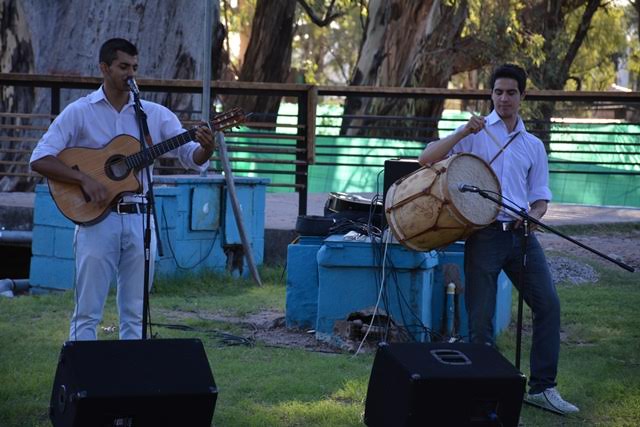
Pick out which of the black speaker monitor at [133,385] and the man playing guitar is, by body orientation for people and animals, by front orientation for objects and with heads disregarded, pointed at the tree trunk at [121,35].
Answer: the black speaker monitor

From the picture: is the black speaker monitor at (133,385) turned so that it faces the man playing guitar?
yes

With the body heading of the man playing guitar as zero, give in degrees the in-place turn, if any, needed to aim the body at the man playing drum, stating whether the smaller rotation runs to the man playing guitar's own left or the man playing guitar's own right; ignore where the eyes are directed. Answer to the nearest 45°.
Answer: approximately 45° to the man playing guitar's own left

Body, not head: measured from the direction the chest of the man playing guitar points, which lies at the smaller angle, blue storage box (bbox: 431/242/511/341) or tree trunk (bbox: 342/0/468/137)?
the blue storage box

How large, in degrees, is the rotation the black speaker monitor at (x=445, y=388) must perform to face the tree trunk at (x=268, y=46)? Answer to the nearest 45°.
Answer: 0° — it already faces it

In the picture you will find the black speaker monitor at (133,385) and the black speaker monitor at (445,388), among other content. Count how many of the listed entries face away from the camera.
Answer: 2

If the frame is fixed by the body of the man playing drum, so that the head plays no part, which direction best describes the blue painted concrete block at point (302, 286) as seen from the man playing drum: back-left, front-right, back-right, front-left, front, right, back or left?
back-right

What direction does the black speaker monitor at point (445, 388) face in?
away from the camera

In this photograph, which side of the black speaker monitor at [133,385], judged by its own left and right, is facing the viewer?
back

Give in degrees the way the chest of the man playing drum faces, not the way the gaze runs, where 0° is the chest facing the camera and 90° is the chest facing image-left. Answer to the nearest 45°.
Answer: approximately 0°

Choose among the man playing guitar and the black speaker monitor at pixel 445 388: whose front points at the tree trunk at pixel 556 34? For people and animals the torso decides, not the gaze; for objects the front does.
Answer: the black speaker monitor

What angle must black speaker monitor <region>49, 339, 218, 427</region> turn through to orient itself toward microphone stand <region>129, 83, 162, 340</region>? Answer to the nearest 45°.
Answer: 0° — it already faces it
